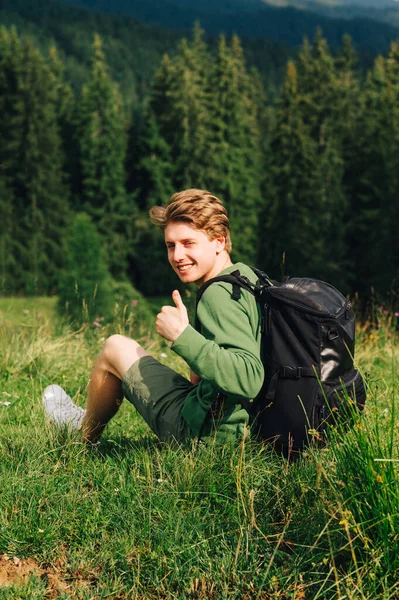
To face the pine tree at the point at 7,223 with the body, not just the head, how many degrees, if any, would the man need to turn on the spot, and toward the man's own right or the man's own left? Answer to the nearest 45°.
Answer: approximately 90° to the man's own right

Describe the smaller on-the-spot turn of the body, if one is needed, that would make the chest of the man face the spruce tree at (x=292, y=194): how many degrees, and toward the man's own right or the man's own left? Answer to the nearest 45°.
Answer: approximately 90° to the man's own right

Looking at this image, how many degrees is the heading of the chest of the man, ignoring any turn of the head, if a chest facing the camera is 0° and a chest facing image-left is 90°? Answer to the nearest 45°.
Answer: approximately 90°
